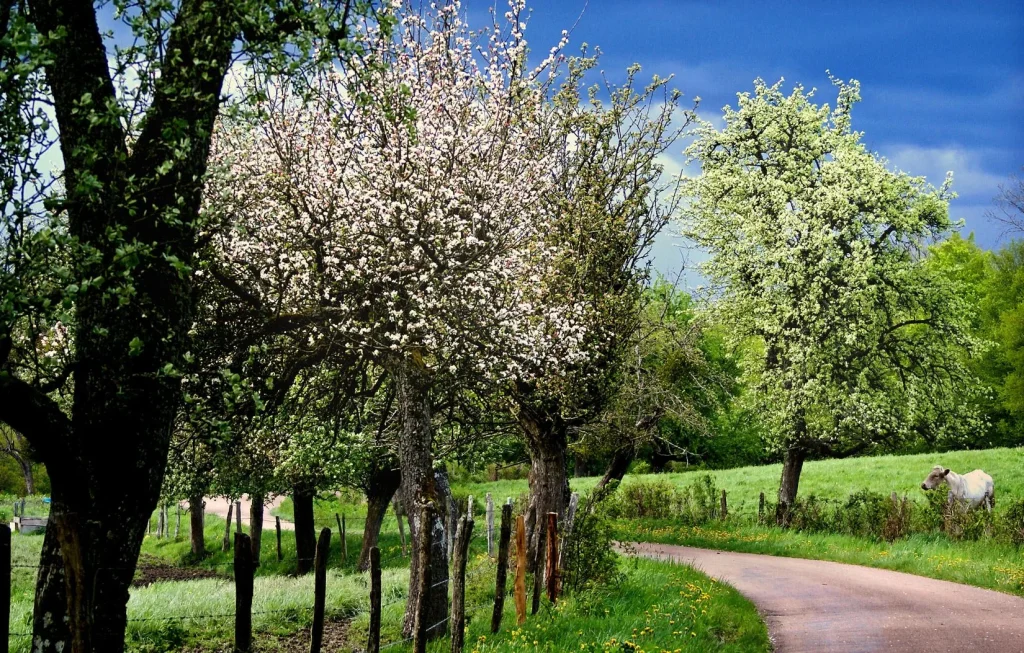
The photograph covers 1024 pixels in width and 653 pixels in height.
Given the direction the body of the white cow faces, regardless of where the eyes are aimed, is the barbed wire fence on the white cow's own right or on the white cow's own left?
on the white cow's own left

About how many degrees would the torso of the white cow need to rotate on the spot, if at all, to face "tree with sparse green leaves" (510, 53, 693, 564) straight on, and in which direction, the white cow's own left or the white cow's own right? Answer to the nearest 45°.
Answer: approximately 45° to the white cow's own left

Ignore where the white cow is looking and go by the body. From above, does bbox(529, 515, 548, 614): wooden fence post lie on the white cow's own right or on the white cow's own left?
on the white cow's own left

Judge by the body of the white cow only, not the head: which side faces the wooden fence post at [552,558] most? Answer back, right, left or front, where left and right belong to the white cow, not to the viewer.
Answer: left

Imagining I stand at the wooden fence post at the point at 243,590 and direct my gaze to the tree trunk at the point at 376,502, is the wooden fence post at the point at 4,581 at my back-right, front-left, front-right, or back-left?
back-left

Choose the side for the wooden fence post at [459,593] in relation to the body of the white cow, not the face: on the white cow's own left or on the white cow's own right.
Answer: on the white cow's own left

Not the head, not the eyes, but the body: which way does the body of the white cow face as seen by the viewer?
to the viewer's left

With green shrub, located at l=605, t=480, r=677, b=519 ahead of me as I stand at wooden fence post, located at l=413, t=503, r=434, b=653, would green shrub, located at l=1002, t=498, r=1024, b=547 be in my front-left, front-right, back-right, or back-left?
front-right

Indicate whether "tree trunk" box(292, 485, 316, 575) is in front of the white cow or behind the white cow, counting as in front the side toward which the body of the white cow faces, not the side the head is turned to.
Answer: in front

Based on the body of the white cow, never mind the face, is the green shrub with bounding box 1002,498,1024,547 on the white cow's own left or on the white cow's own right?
on the white cow's own left

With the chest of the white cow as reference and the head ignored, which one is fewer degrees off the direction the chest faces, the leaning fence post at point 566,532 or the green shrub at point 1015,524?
the leaning fence post

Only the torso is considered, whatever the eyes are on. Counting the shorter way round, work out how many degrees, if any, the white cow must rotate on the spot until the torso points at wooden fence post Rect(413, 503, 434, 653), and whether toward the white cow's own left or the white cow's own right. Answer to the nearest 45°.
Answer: approximately 90° to the white cow's own left

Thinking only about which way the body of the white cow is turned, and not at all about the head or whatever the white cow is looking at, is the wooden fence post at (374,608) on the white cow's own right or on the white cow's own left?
on the white cow's own left

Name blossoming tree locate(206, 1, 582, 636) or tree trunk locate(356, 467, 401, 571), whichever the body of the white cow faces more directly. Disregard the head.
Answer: the tree trunk

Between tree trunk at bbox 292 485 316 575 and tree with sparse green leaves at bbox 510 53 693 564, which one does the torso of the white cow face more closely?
the tree trunk
